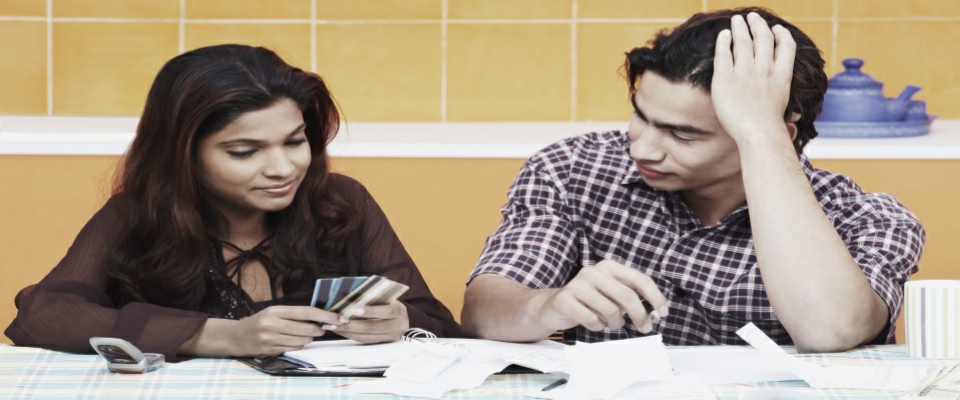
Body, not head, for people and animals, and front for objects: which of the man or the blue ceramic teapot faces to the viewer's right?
the blue ceramic teapot

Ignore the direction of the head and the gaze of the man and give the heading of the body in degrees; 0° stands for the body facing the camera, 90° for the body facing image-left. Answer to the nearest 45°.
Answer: approximately 0°

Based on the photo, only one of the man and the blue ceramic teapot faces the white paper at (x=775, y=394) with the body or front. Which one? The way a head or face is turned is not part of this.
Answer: the man

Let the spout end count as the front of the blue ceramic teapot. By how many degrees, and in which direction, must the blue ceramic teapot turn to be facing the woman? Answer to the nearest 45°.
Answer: approximately 135° to its right

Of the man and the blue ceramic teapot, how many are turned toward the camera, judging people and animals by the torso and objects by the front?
1

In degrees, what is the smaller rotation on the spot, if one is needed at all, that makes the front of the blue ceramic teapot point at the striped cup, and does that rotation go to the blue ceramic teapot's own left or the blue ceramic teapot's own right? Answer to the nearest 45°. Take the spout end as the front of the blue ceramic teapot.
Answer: approximately 90° to the blue ceramic teapot's own right

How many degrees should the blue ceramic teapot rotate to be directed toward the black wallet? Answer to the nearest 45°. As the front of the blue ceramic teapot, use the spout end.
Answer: approximately 90° to its right

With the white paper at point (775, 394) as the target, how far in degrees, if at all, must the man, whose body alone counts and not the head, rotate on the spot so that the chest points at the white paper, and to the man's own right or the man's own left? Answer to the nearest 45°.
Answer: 0° — they already face it

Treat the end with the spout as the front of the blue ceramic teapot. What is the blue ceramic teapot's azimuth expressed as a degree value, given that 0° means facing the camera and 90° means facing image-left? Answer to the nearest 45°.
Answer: approximately 270°
